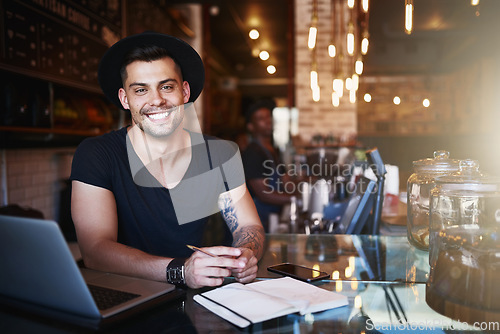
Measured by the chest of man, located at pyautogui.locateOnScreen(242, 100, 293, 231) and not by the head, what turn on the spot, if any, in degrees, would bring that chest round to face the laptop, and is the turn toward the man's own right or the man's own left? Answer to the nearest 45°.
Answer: approximately 45° to the man's own right

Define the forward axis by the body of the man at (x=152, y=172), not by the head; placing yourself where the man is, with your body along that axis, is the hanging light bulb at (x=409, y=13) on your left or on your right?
on your left

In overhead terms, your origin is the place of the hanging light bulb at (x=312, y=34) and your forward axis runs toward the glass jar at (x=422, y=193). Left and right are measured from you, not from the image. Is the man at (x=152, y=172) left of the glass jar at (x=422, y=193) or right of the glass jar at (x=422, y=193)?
right
